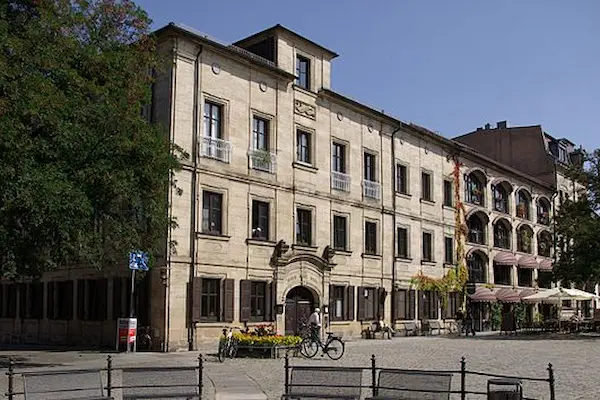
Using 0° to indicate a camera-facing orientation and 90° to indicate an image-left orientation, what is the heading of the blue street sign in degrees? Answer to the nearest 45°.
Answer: approximately 0°

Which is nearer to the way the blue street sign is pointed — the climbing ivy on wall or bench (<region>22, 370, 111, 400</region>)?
the bench

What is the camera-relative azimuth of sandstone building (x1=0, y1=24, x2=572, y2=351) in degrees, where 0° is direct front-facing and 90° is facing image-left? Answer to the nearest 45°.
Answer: approximately 315°

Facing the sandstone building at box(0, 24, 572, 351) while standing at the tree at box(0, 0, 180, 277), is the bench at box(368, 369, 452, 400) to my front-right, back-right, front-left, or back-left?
back-right

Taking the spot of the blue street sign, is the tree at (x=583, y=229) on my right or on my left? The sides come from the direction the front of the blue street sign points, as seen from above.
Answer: on my left

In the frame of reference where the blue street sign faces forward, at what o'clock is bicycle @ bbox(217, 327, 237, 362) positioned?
The bicycle is roughly at 9 o'clock from the blue street sign.
